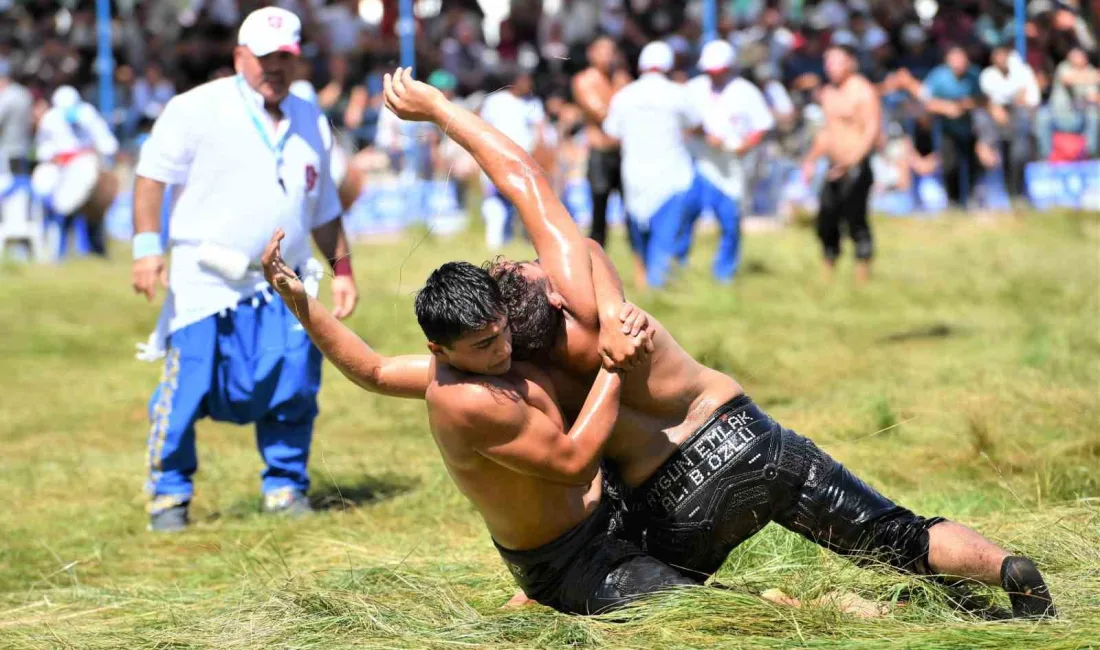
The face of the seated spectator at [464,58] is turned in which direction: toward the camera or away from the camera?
toward the camera

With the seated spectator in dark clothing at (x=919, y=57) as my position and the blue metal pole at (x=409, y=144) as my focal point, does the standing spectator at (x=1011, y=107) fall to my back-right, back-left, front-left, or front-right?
back-left

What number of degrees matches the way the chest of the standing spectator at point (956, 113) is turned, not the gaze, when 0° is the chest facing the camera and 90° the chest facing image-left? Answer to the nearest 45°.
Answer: approximately 0°

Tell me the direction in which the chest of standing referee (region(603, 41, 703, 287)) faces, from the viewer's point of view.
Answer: away from the camera

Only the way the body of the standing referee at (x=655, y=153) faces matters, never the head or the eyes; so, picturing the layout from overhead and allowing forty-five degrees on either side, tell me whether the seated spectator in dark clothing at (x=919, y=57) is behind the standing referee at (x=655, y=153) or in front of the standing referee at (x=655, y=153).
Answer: in front

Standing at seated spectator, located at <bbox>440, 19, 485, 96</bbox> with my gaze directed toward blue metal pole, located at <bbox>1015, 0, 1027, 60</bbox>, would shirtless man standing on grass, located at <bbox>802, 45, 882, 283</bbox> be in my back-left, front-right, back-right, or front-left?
front-right

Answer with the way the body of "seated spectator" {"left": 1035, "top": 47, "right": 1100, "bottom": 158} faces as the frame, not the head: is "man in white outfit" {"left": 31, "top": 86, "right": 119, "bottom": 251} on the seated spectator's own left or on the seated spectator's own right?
on the seated spectator's own right

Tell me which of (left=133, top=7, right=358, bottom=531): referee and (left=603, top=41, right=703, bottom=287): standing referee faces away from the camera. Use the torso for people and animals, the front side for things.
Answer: the standing referee

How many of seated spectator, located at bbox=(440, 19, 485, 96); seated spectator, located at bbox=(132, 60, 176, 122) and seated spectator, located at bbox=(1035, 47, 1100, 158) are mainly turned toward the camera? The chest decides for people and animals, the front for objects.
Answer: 3

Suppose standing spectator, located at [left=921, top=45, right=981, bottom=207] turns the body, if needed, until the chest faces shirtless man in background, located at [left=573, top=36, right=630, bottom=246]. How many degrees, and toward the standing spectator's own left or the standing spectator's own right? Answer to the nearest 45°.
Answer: approximately 45° to the standing spectator's own right

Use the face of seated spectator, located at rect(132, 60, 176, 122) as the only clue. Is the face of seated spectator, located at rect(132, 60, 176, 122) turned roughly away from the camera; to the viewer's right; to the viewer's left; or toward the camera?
toward the camera

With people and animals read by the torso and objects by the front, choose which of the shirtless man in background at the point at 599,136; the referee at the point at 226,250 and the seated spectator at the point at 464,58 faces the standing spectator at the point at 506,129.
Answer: the seated spectator at the point at 464,58

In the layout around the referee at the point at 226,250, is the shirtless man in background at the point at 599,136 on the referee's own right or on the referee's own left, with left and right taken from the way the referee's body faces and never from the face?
on the referee's own left

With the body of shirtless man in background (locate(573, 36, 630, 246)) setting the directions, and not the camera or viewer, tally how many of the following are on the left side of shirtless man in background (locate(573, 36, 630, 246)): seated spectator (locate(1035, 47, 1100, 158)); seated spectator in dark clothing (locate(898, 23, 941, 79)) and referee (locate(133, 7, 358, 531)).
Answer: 2

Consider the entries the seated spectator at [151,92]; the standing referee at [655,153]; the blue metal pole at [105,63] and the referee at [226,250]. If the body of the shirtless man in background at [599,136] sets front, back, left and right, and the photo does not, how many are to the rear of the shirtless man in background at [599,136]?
2

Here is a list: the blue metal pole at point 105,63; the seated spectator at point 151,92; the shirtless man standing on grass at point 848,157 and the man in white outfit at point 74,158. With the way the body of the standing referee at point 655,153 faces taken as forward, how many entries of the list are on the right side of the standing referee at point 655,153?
1
